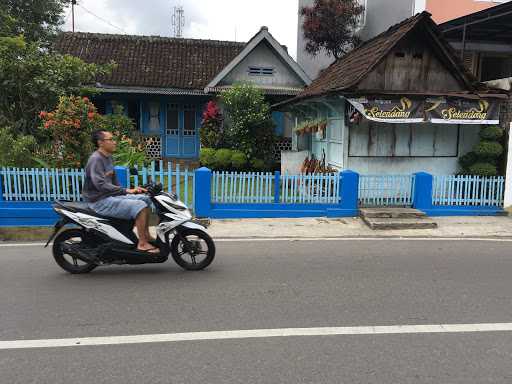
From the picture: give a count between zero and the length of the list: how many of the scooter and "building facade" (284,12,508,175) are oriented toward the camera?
1

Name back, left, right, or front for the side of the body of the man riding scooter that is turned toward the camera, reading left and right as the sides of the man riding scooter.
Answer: right

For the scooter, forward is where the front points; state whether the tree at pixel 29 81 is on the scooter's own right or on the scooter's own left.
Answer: on the scooter's own left

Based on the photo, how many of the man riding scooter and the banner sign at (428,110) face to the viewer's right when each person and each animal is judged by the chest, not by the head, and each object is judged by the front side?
1

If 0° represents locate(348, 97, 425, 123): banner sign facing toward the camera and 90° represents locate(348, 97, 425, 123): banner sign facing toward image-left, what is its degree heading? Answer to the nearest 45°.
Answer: approximately 0°

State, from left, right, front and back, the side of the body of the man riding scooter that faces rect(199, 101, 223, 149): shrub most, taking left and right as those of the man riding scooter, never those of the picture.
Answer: left

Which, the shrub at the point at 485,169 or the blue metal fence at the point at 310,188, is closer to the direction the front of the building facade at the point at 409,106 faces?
the blue metal fence
